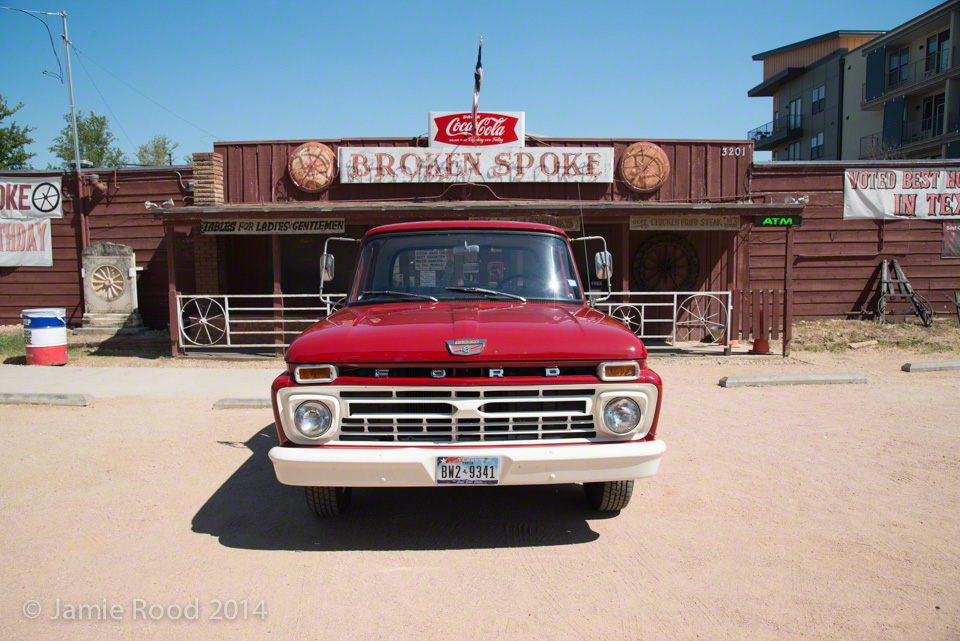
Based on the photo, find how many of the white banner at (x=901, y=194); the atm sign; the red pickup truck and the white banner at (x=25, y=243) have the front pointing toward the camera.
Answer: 4

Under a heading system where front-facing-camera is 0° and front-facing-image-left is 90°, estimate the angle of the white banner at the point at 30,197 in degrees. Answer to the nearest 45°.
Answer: approximately 0°

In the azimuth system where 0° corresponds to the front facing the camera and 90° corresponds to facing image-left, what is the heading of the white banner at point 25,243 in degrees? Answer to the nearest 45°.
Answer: approximately 0°

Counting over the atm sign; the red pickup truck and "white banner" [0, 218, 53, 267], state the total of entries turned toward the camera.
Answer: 3

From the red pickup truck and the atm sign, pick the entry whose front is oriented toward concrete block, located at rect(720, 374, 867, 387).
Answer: the atm sign

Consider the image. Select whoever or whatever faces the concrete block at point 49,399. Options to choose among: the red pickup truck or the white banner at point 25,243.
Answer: the white banner

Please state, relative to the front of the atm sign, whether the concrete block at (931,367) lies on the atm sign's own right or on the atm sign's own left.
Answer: on the atm sign's own left

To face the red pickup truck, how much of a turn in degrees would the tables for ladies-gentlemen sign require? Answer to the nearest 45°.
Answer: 0° — it already faces it

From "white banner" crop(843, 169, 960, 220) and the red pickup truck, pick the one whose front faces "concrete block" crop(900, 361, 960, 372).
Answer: the white banner

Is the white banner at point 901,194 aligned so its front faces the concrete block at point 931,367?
yes

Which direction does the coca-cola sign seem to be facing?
toward the camera

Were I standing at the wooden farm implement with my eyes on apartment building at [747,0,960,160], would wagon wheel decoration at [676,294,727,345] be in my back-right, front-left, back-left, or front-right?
back-left

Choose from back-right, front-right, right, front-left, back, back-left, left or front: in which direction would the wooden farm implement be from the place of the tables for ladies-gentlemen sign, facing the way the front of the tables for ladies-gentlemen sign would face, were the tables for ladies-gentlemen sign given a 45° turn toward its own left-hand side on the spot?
front-left

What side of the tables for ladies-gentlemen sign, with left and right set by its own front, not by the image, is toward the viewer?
front

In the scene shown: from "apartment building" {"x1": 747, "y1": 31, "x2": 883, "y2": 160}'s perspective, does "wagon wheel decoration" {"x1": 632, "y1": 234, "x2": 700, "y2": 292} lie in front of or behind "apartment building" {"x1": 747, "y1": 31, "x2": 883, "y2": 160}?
in front

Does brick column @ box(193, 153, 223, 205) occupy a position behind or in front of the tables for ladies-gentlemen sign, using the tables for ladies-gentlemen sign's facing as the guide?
behind

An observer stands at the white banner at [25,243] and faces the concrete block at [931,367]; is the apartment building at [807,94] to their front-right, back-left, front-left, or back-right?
front-left
